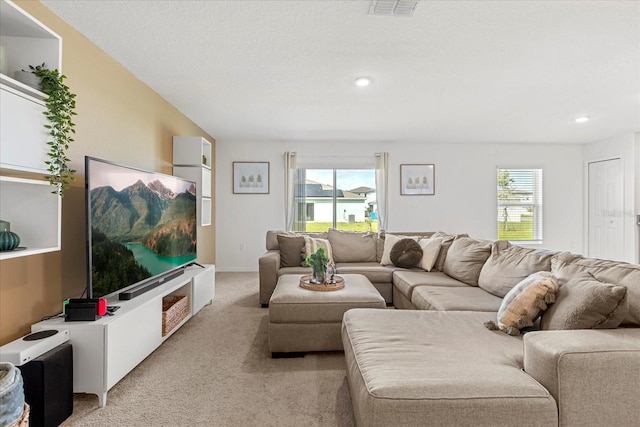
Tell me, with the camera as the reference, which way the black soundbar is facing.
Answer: facing the viewer and to the right of the viewer

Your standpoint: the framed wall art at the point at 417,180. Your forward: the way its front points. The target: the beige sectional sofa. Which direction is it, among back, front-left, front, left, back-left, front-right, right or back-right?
front

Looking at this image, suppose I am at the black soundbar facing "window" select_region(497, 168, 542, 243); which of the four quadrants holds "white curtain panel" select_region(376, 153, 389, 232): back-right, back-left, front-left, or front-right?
front-left

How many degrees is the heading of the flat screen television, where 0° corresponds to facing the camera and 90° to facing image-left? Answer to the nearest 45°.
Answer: approximately 315°

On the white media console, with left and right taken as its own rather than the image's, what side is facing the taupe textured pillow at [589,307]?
front

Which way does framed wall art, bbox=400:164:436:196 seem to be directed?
toward the camera

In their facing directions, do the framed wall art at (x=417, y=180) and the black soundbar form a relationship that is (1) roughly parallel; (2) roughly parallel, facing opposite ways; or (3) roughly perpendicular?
roughly perpendicular

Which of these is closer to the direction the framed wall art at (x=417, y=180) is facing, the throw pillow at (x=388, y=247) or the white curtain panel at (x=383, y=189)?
the throw pillow

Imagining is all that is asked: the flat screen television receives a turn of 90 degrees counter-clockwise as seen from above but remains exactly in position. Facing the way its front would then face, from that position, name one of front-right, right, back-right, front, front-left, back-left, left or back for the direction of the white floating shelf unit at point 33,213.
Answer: back

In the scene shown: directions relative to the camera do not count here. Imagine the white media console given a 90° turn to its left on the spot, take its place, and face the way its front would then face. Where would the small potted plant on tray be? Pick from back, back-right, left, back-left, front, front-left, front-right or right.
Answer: front-right

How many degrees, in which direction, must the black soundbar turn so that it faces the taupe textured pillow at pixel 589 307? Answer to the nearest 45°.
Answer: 0° — it already faces it

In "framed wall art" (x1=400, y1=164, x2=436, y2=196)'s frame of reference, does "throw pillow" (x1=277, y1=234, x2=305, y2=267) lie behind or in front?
in front

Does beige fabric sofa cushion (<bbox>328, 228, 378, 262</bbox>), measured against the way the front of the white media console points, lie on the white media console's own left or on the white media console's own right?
on the white media console's own left

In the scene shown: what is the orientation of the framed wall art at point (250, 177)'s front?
toward the camera
